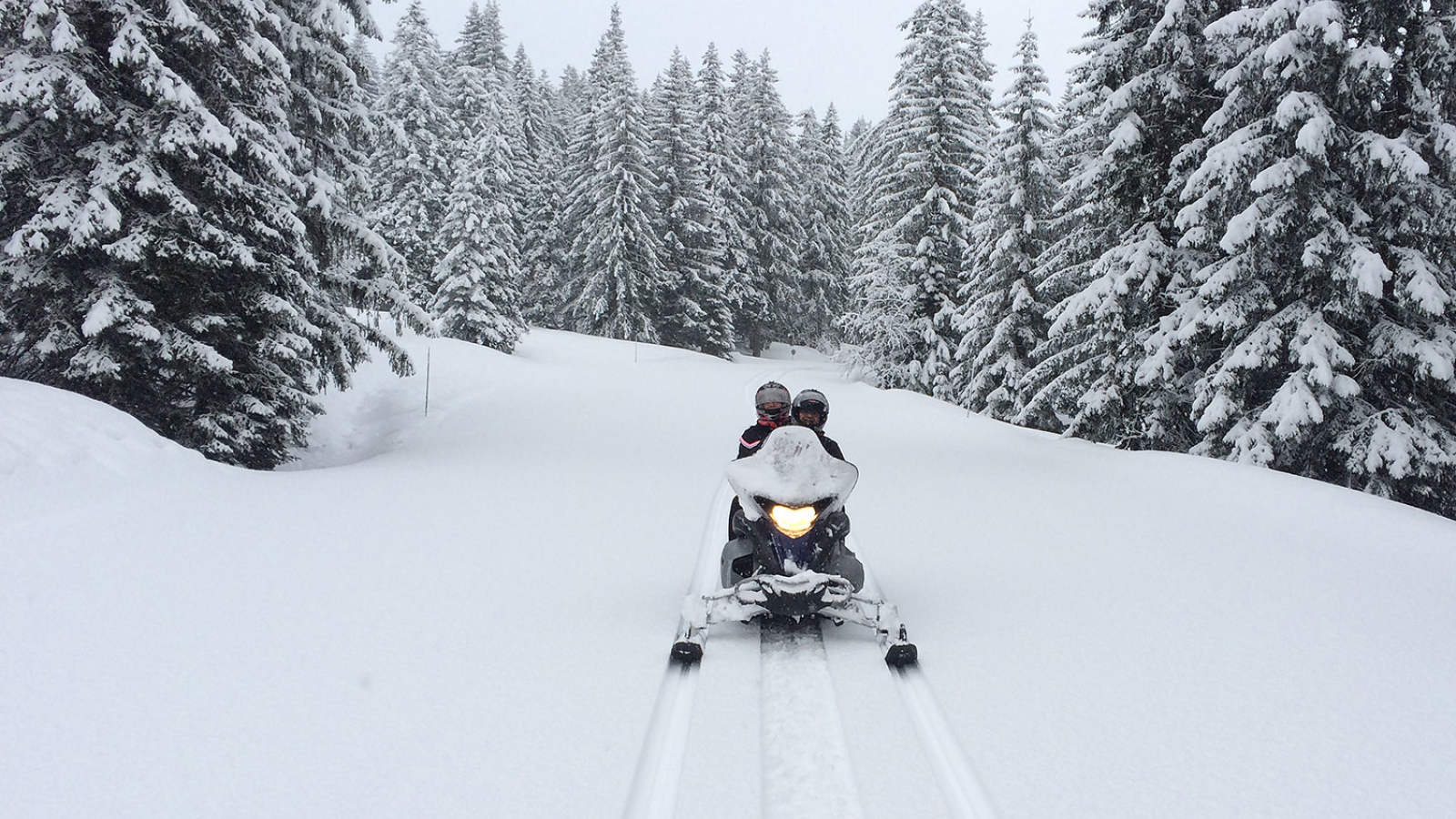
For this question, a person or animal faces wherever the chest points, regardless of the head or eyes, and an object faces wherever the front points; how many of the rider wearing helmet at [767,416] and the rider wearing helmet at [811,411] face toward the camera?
2

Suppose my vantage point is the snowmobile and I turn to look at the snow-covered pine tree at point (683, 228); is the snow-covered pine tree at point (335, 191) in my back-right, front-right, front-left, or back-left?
front-left

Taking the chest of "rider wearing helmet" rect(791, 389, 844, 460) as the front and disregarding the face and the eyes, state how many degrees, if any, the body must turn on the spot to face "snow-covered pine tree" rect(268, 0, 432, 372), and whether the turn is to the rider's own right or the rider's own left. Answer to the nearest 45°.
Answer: approximately 135° to the rider's own right

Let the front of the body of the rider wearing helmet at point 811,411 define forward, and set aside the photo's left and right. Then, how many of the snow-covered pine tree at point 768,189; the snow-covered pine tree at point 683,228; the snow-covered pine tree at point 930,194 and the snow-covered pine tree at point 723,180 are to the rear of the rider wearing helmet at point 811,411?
4

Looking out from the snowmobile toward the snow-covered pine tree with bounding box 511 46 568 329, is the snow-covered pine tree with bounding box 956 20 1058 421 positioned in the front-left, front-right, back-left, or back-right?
front-right

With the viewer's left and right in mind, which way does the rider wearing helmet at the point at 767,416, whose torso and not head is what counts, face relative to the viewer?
facing the viewer

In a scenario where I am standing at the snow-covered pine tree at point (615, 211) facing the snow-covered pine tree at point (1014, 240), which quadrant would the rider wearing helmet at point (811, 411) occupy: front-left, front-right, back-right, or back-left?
front-right

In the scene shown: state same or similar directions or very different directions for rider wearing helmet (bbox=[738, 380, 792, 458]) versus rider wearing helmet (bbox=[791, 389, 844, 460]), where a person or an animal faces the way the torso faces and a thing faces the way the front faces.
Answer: same or similar directions

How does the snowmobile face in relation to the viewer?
toward the camera

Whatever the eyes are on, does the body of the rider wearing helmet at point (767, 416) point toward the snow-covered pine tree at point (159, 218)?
no

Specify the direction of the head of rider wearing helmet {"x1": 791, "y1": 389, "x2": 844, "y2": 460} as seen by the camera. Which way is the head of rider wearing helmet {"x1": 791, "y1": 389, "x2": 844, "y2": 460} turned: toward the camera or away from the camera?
toward the camera

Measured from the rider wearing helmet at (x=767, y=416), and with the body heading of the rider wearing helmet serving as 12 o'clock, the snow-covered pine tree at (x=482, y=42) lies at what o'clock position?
The snow-covered pine tree is roughly at 5 o'clock from the rider wearing helmet.

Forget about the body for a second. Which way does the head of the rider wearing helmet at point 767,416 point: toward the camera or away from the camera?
toward the camera

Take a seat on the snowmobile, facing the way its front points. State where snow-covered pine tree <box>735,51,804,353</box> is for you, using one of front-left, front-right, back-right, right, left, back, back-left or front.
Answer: back

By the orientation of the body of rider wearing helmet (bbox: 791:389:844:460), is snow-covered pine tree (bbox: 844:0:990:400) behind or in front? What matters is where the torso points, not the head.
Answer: behind

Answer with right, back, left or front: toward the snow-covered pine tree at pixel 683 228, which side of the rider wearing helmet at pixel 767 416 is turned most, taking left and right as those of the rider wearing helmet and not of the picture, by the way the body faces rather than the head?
back
